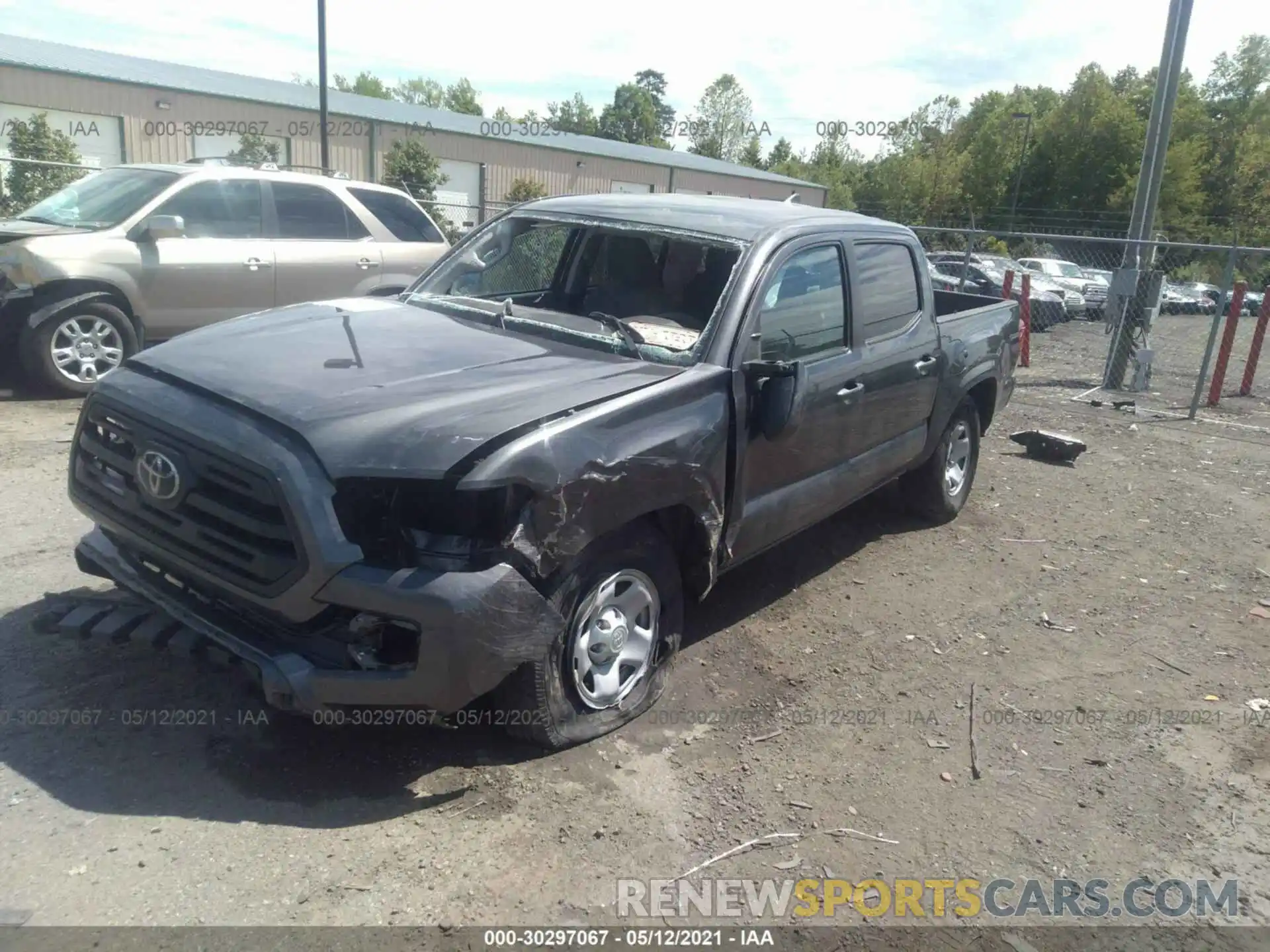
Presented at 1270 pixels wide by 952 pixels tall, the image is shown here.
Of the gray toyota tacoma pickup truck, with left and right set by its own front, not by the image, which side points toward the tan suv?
right

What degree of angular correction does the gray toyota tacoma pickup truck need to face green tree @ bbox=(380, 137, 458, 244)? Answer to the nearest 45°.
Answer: approximately 135° to its right

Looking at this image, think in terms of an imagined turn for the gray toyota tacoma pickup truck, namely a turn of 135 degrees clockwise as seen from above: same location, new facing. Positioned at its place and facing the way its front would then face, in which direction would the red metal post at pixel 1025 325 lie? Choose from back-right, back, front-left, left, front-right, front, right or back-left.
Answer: front-right

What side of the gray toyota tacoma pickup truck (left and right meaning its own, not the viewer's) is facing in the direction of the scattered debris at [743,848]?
left

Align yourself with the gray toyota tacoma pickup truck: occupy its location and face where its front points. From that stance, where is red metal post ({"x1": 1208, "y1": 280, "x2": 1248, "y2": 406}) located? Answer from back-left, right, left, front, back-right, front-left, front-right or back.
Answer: back

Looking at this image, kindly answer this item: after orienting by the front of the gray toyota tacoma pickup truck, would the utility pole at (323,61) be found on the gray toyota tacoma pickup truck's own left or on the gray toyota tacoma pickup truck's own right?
on the gray toyota tacoma pickup truck's own right

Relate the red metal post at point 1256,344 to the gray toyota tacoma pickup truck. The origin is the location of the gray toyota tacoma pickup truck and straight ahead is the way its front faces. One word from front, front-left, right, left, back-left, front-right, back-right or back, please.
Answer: back

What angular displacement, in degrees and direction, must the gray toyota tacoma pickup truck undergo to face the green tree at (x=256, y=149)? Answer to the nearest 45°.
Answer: approximately 135° to its right

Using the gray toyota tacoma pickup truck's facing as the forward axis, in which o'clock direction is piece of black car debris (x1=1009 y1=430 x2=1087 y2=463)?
The piece of black car debris is roughly at 6 o'clock from the gray toyota tacoma pickup truck.

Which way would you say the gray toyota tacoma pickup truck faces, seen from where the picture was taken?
facing the viewer and to the left of the viewer

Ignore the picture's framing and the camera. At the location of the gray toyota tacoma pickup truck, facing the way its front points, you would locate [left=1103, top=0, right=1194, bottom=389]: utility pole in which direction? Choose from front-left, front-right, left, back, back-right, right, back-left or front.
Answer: back

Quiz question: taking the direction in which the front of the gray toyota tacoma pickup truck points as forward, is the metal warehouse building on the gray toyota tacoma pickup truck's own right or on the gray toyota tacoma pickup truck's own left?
on the gray toyota tacoma pickup truck's own right

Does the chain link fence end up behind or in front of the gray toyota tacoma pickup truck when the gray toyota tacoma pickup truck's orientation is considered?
behind
